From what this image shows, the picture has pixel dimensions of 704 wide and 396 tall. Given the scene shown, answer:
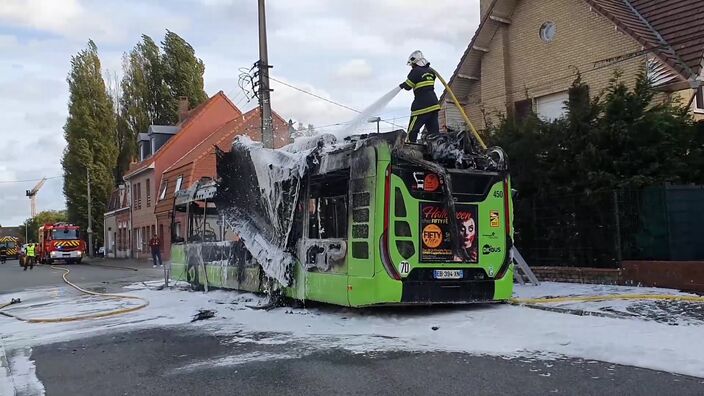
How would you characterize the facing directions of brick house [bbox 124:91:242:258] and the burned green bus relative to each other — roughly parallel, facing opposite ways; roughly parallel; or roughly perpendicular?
roughly perpendicular

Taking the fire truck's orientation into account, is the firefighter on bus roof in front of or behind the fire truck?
in front

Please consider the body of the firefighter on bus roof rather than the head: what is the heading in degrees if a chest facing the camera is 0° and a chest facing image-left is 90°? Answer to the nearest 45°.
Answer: approximately 135°

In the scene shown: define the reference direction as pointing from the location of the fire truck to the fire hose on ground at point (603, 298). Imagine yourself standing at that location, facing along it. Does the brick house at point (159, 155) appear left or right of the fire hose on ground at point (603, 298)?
left

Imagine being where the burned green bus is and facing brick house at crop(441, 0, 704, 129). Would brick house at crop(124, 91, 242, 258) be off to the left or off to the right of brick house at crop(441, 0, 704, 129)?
left
